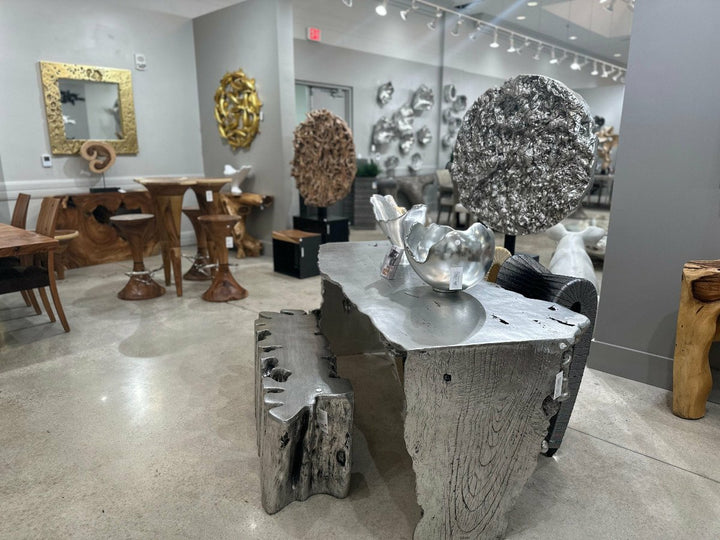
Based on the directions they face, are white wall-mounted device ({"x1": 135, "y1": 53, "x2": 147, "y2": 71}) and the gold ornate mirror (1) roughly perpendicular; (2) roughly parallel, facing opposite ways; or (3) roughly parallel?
roughly parallel

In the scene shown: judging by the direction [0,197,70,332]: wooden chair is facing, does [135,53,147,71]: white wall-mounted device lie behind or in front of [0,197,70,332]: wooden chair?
behind

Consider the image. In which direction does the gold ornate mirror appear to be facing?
toward the camera

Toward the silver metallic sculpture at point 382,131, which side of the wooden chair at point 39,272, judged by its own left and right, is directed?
back

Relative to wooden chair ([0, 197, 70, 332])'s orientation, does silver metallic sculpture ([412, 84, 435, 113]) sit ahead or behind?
behind

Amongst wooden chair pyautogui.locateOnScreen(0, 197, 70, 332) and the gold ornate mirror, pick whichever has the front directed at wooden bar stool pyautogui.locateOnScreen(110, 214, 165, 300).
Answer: the gold ornate mirror

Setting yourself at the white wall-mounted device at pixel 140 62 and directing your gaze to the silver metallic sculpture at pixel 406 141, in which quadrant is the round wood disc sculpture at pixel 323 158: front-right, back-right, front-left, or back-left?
front-right

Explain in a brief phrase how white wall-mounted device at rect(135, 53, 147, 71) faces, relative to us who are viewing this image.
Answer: facing the viewer

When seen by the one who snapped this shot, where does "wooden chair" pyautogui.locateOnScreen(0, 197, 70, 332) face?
facing the viewer and to the left of the viewer

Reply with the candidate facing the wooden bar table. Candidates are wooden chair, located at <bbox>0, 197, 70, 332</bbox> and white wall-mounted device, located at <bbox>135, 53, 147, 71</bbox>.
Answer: the white wall-mounted device

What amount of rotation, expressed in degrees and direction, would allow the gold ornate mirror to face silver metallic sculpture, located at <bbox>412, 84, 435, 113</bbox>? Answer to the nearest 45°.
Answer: approximately 90° to its left

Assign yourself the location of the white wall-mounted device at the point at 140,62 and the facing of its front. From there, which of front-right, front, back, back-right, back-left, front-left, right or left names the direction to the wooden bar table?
front

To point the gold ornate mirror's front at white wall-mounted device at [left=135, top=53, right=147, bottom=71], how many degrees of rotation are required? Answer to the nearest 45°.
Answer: approximately 90° to its left

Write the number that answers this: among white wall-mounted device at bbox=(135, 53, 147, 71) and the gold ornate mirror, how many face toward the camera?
2

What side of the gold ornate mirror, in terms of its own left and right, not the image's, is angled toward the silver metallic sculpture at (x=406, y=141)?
left

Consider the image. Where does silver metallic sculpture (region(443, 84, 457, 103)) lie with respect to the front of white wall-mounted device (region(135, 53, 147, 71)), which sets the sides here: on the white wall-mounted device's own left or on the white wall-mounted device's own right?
on the white wall-mounted device's own left

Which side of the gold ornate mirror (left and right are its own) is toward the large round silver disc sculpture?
front
